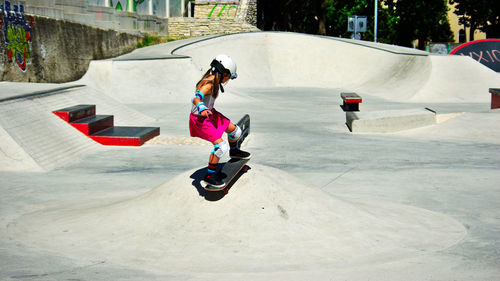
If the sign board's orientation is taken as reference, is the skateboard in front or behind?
in front

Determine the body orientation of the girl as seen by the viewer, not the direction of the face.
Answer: to the viewer's right

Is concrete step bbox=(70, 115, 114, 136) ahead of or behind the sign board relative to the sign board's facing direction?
ahead

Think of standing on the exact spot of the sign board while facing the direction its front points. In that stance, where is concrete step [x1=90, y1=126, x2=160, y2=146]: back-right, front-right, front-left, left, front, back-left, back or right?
front

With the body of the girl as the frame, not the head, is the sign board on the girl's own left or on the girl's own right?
on the girl's own left

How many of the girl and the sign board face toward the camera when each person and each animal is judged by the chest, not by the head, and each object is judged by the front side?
1

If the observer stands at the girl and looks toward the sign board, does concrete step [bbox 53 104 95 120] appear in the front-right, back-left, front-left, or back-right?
front-left

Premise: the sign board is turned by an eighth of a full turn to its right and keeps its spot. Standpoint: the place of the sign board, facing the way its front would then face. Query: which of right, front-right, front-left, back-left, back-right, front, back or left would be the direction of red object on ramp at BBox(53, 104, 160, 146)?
front-left

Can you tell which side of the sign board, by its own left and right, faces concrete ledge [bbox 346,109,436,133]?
front

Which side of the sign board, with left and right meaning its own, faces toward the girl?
front
